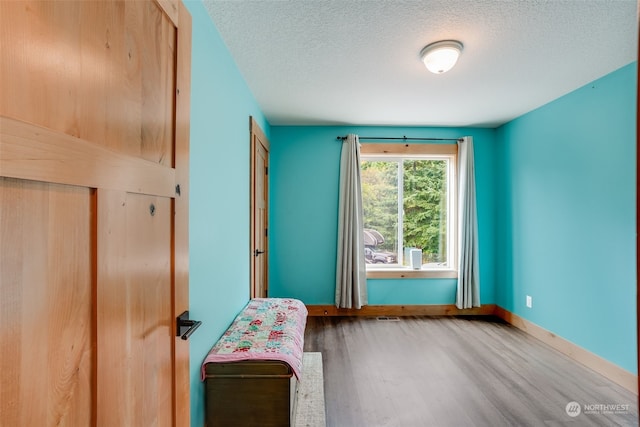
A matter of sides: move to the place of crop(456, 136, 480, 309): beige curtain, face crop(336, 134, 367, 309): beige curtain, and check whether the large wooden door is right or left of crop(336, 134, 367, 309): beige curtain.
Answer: left

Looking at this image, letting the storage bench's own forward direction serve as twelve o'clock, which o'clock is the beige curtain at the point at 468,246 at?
The beige curtain is roughly at 11 o'clock from the storage bench.

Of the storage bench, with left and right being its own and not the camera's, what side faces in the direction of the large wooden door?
right

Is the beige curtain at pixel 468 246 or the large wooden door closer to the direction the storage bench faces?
the beige curtain

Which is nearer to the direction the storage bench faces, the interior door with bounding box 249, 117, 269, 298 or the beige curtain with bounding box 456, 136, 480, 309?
the beige curtain

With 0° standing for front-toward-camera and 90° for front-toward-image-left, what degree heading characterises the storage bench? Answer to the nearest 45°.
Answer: approximately 270°

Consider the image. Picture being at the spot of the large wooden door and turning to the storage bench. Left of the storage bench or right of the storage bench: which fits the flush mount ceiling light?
right

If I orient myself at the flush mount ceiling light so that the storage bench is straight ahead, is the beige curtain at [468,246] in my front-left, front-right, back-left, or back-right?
back-right

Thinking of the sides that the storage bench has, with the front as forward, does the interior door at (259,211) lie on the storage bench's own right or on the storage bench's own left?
on the storage bench's own left
